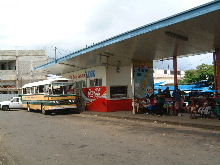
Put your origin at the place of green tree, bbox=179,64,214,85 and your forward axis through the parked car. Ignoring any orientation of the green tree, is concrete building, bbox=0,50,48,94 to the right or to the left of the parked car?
right

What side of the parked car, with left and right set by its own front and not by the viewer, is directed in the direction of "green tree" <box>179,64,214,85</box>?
back

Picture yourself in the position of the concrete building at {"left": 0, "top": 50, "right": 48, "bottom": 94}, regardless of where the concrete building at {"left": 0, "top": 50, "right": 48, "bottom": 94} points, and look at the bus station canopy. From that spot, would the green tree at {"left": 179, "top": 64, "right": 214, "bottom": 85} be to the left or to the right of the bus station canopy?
left

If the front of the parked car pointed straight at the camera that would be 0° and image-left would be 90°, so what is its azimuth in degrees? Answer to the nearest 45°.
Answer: approximately 90°

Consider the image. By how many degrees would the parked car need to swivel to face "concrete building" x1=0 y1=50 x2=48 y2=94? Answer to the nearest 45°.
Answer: approximately 90° to its right
